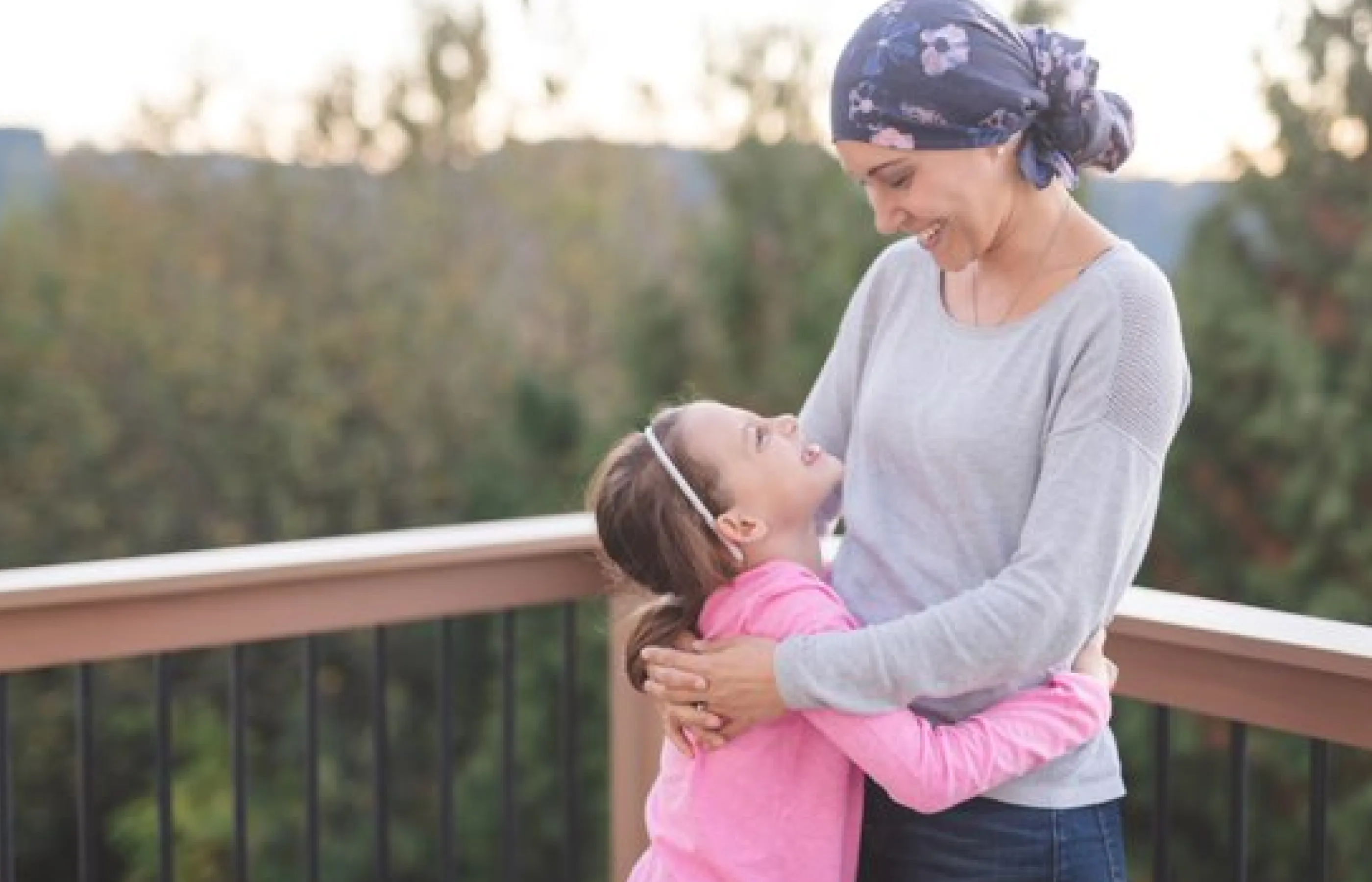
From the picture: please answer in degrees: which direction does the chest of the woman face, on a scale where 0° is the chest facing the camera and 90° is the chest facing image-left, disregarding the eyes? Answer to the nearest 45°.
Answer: approximately 45°

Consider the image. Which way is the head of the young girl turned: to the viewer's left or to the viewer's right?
to the viewer's right
